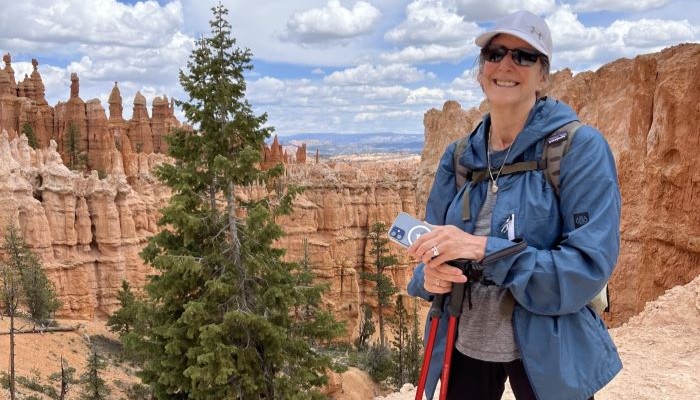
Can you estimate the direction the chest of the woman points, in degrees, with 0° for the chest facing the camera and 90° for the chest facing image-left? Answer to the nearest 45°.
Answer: approximately 45°

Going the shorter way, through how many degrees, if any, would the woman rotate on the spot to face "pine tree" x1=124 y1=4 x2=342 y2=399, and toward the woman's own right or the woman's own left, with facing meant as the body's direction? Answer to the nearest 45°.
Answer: approximately 90° to the woman's own right

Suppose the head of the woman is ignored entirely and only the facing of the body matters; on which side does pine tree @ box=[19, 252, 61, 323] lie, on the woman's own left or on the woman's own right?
on the woman's own right

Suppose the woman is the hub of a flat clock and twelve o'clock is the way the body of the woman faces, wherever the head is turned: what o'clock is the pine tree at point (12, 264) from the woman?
The pine tree is roughly at 3 o'clock from the woman.

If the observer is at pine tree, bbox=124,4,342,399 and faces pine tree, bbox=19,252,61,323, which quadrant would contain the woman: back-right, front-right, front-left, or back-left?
back-left
